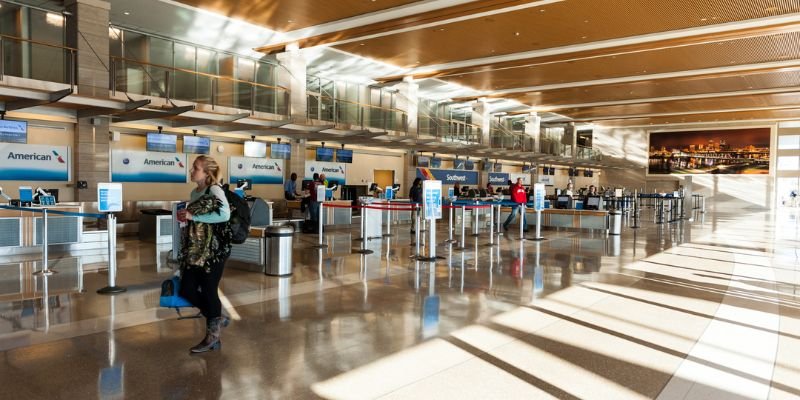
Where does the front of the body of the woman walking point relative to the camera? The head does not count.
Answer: to the viewer's left

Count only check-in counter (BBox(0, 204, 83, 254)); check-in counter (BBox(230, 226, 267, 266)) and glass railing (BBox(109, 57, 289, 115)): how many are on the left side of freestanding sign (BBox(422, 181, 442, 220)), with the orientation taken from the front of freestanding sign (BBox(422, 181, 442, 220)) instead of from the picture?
0

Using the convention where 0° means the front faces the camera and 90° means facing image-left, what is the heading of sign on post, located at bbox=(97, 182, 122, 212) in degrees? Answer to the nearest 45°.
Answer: approximately 0°

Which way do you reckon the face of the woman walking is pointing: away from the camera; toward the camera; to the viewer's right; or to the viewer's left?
to the viewer's left

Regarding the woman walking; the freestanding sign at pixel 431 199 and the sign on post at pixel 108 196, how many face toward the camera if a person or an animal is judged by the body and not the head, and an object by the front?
2

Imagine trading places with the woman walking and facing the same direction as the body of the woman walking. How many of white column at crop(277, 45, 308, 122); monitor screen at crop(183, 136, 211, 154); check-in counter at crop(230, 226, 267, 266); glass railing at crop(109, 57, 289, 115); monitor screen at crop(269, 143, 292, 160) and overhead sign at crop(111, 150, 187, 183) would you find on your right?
6

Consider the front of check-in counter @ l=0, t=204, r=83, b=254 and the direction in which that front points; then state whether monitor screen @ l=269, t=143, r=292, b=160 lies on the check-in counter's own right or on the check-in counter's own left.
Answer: on the check-in counter's own left

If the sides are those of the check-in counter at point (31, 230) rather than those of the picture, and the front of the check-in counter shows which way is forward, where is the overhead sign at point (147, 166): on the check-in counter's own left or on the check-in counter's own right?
on the check-in counter's own left

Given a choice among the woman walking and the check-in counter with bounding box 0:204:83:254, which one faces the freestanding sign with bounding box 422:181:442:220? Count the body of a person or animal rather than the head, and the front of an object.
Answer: the check-in counter

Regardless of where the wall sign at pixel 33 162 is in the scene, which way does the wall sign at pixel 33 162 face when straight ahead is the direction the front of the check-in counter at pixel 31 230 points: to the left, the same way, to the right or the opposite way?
the same way

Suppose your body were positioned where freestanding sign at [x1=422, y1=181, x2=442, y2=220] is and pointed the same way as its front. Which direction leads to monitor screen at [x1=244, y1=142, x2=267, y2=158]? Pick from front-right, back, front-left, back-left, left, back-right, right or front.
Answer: back-right

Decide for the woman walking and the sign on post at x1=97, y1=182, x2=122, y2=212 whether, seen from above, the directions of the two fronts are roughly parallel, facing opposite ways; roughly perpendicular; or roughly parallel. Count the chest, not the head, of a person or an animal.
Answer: roughly perpendicular

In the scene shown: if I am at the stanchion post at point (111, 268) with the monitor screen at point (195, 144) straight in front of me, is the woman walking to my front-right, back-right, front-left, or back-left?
back-right

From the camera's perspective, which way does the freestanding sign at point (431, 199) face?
toward the camera

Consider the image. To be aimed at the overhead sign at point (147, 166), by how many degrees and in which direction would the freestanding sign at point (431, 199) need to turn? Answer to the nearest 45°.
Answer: approximately 135° to its right

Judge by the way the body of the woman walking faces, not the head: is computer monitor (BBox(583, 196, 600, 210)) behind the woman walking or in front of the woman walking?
behind

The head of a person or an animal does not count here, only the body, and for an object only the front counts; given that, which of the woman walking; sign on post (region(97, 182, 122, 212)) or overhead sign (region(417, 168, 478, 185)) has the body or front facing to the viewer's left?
the woman walking

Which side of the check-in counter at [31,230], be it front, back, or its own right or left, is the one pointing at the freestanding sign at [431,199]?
front
